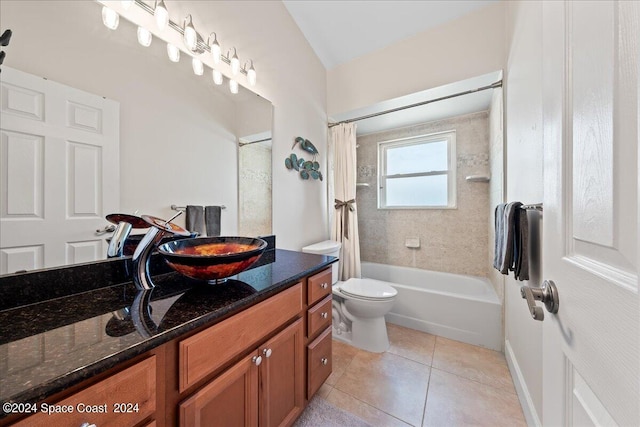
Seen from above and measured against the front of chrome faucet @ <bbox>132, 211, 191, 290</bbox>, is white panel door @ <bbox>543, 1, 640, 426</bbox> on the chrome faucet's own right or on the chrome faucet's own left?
on the chrome faucet's own right

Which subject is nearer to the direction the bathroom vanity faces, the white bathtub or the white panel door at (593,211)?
the white panel door

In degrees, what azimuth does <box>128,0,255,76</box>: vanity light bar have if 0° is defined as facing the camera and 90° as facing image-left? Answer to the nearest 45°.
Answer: approximately 315°

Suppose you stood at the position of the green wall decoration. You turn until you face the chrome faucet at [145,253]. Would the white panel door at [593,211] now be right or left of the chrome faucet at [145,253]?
left

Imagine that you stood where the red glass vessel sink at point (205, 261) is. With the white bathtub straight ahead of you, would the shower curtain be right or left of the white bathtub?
left

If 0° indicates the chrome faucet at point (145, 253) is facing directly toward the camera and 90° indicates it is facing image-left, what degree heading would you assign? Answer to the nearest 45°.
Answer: approximately 270°

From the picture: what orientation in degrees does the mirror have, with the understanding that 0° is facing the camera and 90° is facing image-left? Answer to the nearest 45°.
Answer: approximately 315°

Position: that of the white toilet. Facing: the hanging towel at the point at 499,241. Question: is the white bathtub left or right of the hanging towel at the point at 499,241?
left
